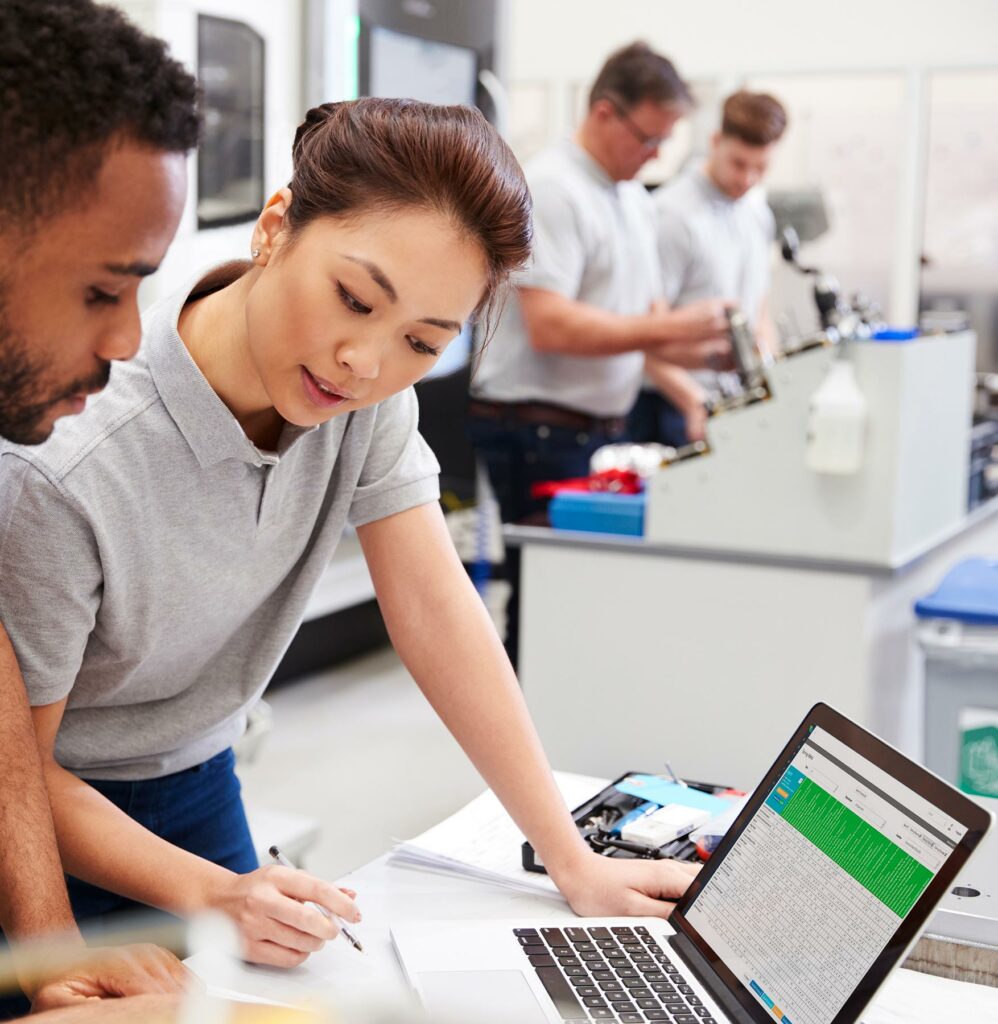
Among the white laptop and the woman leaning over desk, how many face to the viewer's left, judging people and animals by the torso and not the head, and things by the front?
1

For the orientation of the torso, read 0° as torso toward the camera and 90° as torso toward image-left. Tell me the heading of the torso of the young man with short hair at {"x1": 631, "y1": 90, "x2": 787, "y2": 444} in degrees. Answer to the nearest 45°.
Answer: approximately 315°

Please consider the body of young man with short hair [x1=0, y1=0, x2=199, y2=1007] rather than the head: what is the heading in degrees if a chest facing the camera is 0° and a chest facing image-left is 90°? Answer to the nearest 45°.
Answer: approximately 270°

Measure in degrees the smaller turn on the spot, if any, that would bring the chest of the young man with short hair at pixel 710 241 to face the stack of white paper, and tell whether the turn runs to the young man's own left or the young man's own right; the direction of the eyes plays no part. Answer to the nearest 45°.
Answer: approximately 45° to the young man's own right

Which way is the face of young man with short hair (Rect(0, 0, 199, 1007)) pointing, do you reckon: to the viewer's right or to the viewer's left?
to the viewer's right

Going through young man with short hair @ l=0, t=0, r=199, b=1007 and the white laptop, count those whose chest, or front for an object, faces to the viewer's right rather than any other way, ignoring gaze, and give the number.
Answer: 1

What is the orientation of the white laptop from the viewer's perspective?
to the viewer's left

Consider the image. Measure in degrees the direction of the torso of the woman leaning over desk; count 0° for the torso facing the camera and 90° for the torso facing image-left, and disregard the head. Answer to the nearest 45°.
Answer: approximately 315°

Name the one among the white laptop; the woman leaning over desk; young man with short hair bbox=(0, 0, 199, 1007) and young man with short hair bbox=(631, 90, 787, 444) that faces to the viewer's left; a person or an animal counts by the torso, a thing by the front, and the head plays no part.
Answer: the white laptop

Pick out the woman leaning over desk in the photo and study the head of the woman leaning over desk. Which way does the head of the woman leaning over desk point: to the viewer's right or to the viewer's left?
to the viewer's right

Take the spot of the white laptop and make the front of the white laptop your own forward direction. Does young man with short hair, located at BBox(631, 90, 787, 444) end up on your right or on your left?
on your right

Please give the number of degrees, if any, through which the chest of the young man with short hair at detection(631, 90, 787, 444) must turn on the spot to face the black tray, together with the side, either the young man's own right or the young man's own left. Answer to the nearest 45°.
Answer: approximately 45° to the young man's own right
